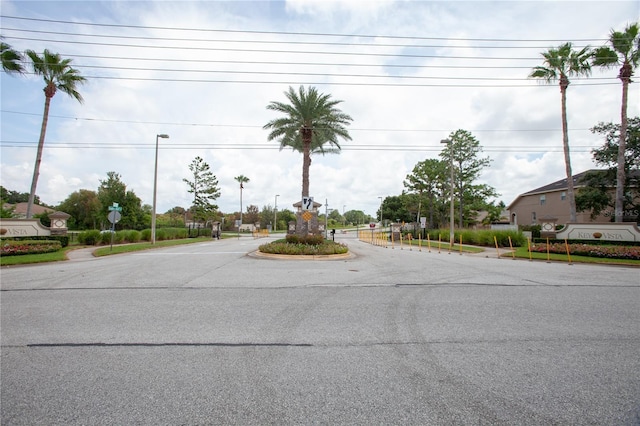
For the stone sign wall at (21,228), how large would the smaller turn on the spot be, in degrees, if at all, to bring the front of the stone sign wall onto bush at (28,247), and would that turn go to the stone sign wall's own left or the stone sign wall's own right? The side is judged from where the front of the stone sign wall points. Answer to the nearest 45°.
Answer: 0° — it already faces it

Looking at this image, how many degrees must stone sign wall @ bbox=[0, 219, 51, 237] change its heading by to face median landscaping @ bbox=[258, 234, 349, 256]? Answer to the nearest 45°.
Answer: approximately 45° to its left

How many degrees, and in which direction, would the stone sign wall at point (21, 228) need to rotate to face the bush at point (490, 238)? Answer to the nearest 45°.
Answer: approximately 45° to its left

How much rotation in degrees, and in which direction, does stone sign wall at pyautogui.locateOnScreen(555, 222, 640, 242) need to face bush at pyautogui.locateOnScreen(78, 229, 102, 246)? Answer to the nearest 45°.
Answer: approximately 45° to its right

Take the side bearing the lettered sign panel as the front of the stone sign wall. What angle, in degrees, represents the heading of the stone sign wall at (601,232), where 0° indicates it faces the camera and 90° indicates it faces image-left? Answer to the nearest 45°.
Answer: approximately 0°

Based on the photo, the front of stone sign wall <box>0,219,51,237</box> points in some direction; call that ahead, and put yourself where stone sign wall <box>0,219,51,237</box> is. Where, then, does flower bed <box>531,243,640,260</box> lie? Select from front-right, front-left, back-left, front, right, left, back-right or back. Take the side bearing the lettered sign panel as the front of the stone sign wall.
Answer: front-left

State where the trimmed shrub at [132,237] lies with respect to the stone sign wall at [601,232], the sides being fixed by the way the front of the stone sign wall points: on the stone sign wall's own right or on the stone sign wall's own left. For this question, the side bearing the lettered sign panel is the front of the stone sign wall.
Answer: on the stone sign wall's own right

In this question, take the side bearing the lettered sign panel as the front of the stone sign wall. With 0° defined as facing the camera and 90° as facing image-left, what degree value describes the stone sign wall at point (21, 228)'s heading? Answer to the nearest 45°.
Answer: approximately 0°

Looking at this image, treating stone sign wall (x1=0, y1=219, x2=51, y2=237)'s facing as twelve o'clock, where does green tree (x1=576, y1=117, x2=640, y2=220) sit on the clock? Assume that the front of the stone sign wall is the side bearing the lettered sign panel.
The green tree is roughly at 10 o'clock from the stone sign wall.

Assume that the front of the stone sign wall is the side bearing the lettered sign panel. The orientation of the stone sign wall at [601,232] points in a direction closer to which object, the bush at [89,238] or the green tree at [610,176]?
the bush

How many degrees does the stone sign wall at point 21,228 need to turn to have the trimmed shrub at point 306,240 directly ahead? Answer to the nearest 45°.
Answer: approximately 45° to its left
